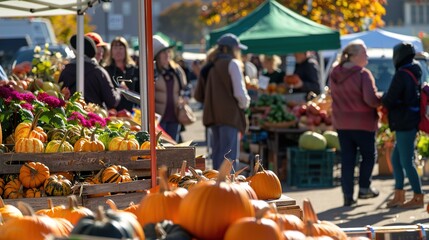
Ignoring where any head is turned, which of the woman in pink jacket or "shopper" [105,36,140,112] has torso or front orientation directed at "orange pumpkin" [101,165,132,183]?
the shopper

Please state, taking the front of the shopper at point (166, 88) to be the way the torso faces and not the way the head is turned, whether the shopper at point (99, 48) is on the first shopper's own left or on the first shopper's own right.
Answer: on the first shopper's own right

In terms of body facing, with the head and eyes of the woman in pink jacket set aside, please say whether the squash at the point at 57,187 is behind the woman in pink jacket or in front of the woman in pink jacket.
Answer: behind

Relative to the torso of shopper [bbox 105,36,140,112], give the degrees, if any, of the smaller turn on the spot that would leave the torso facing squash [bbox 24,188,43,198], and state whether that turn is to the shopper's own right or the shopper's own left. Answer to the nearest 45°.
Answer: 0° — they already face it

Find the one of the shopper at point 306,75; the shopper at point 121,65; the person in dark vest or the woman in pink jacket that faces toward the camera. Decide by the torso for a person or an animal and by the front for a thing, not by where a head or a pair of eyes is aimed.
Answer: the shopper at point 121,65

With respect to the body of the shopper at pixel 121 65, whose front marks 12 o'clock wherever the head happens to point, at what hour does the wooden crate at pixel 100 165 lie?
The wooden crate is roughly at 12 o'clock from the shopper.

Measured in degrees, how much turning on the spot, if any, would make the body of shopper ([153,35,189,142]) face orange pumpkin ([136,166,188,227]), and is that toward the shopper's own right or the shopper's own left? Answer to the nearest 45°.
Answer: approximately 45° to the shopper's own right

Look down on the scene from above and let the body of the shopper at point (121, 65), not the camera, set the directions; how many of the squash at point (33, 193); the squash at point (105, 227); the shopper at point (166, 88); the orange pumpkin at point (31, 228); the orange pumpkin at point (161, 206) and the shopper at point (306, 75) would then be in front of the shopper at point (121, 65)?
4
